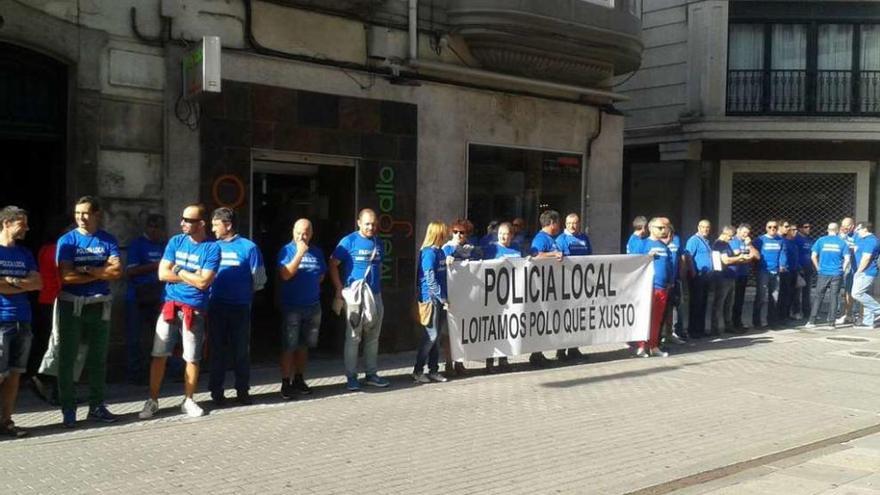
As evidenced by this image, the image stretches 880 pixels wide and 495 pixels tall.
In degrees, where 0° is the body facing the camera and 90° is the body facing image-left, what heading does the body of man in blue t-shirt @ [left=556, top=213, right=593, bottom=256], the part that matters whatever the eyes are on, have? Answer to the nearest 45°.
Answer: approximately 0°

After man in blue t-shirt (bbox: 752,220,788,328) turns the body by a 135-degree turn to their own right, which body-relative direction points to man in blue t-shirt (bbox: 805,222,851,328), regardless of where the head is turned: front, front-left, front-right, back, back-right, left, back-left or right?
right

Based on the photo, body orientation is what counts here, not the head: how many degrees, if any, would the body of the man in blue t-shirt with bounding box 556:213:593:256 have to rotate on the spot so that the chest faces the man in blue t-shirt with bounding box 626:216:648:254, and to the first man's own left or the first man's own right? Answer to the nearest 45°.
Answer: approximately 135° to the first man's own left
